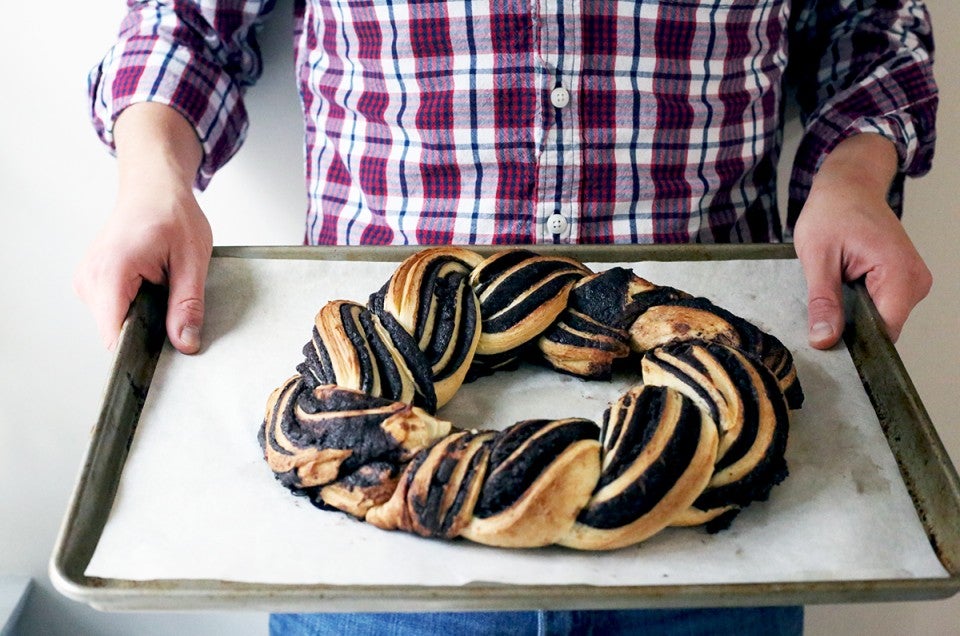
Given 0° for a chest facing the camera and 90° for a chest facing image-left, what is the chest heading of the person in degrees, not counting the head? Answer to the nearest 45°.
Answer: approximately 0°
